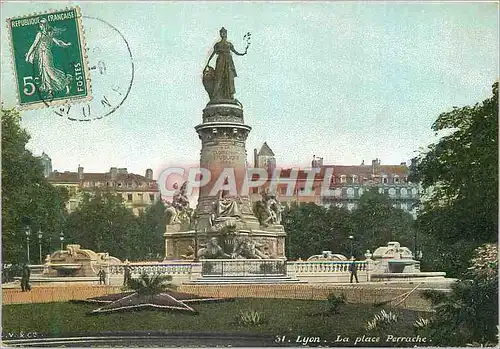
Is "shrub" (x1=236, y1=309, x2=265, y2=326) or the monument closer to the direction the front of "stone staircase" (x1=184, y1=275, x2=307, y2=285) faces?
the shrub

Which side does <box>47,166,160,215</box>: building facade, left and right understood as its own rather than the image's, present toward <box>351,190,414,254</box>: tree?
left

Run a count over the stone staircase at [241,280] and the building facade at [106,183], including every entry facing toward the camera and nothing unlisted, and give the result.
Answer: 2

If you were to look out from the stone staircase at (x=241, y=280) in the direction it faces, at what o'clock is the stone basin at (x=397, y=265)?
The stone basin is roughly at 8 o'clock from the stone staircase.

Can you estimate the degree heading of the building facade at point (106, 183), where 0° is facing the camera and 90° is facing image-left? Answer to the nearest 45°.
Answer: approximately 0°

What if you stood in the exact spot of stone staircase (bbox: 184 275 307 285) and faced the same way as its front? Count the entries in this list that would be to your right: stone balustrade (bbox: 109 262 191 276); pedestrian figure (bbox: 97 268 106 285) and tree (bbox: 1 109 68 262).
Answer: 3

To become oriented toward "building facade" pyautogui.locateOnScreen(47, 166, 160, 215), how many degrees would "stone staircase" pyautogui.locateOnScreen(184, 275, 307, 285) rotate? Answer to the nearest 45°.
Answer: approximately 135° to its right

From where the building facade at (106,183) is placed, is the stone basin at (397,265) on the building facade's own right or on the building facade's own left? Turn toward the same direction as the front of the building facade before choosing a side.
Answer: on the building facade's own left

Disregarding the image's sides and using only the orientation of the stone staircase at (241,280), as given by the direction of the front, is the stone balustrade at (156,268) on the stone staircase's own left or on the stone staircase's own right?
on the stone staircase's own right

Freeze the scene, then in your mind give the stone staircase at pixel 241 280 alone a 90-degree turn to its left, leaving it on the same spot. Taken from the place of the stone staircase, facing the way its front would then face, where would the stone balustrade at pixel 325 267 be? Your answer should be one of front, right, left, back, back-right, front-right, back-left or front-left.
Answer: front-left
